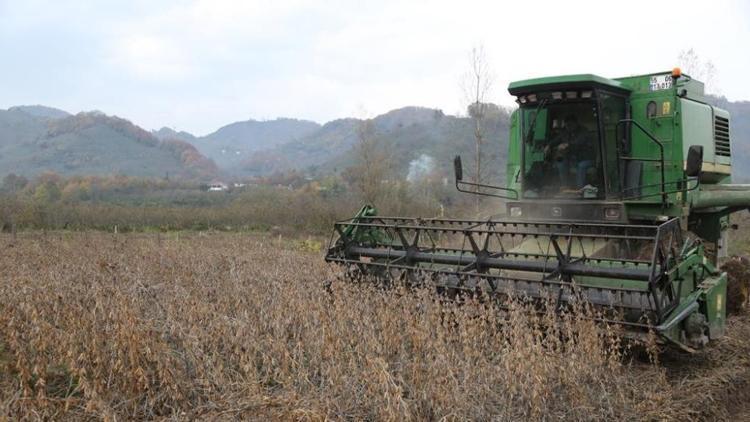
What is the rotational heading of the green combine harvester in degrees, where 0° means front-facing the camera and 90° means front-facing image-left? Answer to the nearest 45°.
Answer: approximately 45°
